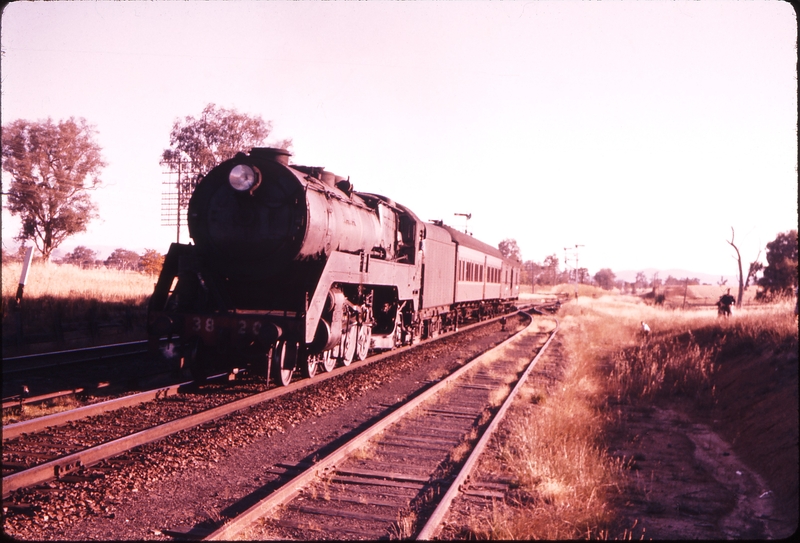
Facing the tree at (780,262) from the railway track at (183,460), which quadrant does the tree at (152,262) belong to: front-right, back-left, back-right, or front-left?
front-left
